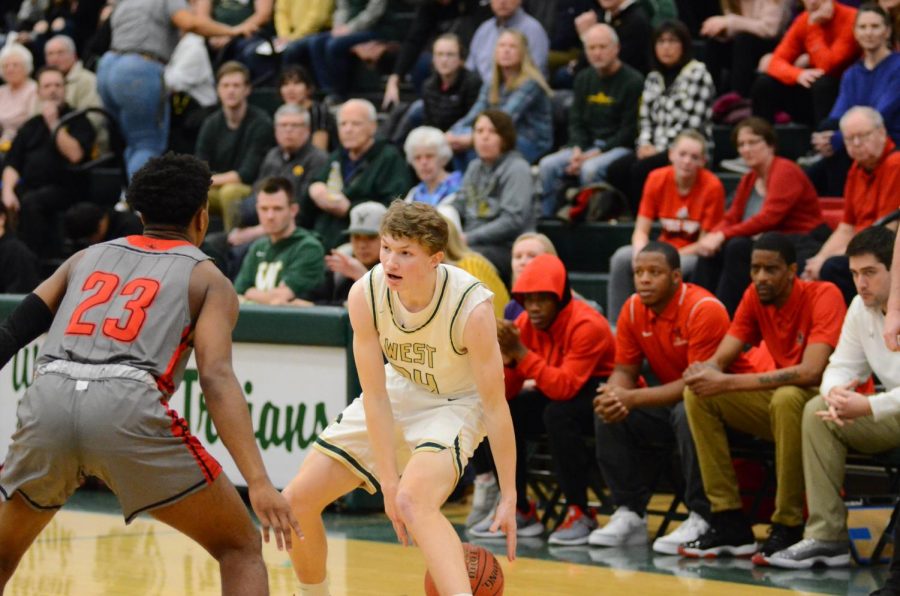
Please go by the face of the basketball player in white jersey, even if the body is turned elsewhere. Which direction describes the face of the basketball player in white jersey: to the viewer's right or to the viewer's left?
to the viewer's left

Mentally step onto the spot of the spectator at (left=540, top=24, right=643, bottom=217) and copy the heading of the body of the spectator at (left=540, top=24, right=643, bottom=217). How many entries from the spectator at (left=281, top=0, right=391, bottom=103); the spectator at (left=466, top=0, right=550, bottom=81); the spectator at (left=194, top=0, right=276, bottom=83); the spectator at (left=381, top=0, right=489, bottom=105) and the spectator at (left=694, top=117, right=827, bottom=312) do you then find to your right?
4

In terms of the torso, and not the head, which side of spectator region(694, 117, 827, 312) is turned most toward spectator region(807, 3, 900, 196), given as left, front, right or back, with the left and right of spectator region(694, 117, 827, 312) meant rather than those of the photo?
back

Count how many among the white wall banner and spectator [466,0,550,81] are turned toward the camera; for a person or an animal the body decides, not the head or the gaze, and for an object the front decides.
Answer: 2

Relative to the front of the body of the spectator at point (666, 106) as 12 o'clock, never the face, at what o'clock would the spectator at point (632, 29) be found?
the spectator at point (632, 29) is roughly at 4 o'clock from the spectator at point (666, 106).

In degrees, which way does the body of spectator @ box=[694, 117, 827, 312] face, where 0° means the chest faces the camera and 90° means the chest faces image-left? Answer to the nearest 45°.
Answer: approximately 45°

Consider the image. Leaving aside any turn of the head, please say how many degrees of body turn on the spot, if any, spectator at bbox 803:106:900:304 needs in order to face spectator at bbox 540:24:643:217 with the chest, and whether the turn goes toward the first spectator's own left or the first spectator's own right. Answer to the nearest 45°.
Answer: approximately 90° to the first spectator's own right

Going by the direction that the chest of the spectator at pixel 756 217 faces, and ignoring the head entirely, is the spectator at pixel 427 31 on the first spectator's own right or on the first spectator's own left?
on the first spectator's own right

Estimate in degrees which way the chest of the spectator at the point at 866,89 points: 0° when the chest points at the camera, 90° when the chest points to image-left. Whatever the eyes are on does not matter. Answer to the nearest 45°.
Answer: approximately 45°

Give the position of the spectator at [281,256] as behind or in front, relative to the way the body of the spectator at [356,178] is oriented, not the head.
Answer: in front

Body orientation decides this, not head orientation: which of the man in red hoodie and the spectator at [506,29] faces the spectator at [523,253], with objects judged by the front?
the spectator at [506,29]

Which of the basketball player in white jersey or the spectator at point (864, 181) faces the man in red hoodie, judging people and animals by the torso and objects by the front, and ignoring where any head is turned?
the spectator

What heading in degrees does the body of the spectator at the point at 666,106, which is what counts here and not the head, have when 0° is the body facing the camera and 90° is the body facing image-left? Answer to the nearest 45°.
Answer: approximately 45°

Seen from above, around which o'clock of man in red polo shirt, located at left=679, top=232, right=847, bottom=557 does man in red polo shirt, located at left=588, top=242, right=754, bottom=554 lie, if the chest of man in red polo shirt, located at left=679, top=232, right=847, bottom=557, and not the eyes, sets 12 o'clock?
man in red polo shirt, located at left=588, top=242, right=754, bottom=554 is roughly at 2 o'clock from man in red polo shirt, located at left=679, top=232, right=847, bottom=557.

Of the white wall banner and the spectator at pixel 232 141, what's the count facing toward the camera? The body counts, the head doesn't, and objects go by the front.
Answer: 2
